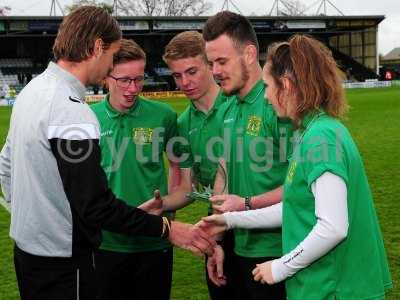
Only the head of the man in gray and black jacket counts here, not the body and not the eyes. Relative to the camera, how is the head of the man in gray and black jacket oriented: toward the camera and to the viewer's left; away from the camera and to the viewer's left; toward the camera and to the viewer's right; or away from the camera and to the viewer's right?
away from the camera and to the viewer's right

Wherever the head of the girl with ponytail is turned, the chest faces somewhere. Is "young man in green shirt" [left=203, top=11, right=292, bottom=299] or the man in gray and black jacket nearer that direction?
the man in gray and black jacket

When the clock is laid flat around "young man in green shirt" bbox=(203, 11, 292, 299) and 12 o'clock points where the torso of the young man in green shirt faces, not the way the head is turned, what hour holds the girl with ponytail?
The girl with ponytail is roughly at 10 o'clock from the young man in green shirt.

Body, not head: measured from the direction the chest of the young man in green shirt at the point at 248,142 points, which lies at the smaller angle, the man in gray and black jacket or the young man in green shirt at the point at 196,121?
the man in gray and black jacket

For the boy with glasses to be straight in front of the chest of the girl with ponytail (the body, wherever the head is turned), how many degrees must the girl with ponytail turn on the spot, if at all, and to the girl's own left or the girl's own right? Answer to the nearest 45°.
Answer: approximately 45° to the girl's own right

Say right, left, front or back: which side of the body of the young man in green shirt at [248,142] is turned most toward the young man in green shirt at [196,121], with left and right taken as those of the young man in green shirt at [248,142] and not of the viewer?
right

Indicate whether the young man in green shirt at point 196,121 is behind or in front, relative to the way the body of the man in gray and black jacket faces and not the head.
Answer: in front

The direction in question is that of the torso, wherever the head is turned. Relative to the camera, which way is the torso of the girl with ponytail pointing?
to the viewer's left

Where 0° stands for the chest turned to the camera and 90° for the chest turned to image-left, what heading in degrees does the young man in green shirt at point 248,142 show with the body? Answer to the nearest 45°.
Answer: approximately 45°

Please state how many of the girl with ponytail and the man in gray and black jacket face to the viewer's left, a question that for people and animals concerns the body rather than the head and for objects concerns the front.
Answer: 1

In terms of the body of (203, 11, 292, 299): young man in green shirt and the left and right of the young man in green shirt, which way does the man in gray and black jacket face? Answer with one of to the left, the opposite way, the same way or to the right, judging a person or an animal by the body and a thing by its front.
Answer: the opposite way

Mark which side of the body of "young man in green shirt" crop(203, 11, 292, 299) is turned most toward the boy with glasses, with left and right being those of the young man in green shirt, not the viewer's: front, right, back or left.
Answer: right

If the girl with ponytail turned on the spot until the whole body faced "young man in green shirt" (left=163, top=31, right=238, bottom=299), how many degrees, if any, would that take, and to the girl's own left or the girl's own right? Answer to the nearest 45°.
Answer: approximately 45° to the girl's own right

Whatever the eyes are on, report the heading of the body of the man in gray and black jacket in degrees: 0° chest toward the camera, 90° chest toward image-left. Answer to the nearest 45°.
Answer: approximately 225°
